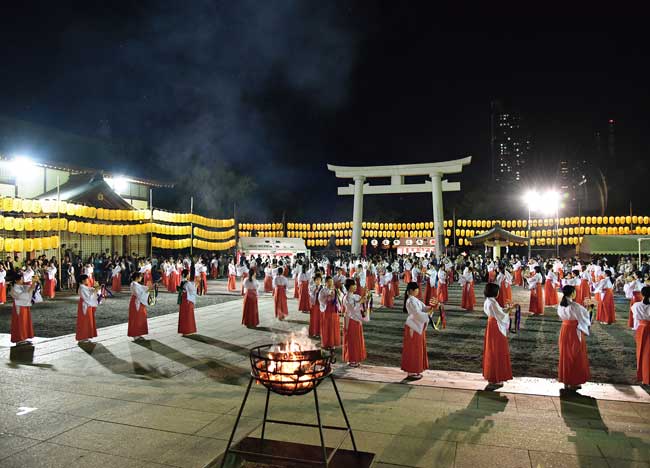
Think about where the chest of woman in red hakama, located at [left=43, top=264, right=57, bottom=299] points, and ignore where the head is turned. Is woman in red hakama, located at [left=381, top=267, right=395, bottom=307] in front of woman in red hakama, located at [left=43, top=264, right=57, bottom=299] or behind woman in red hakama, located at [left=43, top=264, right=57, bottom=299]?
in front

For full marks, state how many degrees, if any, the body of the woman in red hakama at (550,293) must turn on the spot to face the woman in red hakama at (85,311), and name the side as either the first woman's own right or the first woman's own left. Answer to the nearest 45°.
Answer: approximately 135° to the first woman's own right

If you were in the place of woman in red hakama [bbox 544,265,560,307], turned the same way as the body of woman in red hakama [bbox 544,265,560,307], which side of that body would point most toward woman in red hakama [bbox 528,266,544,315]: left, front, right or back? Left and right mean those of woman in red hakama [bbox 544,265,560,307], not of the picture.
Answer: right
